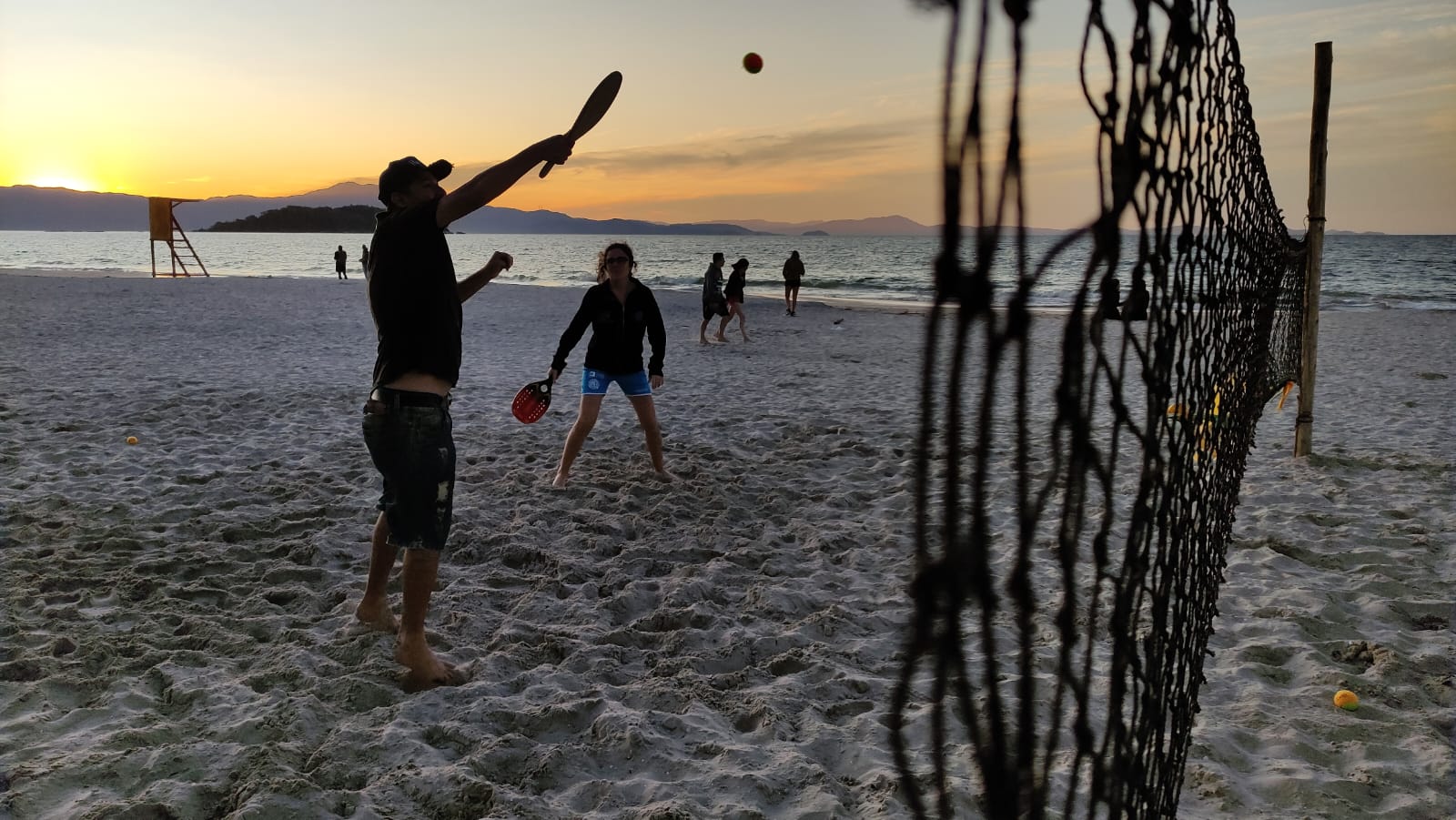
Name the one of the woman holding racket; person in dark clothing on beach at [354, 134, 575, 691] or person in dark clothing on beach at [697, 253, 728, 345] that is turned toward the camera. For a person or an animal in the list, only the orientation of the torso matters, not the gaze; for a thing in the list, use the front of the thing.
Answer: the woman holding racket

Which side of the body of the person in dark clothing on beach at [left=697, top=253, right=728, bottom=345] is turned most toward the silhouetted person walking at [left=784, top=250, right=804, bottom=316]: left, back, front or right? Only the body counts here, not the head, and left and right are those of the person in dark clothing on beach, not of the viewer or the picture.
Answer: left

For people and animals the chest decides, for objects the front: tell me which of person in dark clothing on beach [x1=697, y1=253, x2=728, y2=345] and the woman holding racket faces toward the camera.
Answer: the woman holding racket

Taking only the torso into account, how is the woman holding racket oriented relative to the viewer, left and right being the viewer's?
facing the viewer

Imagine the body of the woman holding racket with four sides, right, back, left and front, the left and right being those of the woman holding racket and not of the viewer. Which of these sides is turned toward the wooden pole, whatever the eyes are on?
left

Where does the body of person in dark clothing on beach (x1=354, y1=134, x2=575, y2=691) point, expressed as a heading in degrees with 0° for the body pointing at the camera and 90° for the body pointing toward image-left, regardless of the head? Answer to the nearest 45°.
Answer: approximately 270°

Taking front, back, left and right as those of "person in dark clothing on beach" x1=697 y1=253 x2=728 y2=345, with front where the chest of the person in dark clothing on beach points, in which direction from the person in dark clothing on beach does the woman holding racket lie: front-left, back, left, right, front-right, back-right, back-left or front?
right

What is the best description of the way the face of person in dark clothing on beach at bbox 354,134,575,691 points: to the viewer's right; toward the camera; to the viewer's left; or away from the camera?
to the viewer's right
